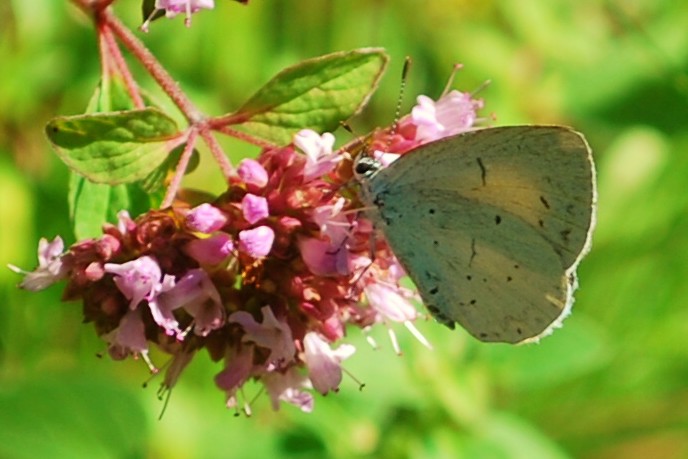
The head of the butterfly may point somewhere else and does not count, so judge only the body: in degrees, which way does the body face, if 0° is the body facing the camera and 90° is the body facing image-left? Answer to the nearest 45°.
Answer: approximately 90°

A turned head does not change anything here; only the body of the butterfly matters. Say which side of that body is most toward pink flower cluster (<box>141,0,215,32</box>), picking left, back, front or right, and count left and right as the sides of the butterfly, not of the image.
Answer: front

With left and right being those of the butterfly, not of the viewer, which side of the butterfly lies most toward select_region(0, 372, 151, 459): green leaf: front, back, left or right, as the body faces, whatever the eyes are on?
front
